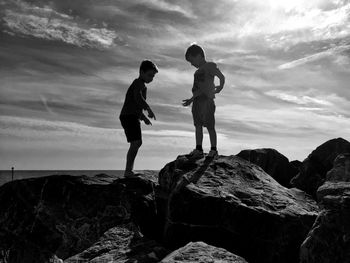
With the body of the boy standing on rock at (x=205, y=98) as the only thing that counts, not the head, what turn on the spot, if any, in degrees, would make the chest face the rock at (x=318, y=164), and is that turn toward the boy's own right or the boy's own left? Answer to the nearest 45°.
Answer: approximately 180°

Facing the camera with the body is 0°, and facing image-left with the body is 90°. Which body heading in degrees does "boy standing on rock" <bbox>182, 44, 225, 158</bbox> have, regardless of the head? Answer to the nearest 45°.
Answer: approximately 45°

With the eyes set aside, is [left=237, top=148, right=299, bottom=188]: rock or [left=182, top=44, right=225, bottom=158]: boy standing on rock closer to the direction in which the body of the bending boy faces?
the boy standing on rock

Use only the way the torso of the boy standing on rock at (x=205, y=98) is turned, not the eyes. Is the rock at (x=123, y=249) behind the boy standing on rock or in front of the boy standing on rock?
in front

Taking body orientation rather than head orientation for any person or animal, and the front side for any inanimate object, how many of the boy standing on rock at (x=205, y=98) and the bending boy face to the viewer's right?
1

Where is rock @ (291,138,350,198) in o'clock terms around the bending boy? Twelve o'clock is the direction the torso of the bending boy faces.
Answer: The rock is roughly at 11 o'clock from the bending boy.

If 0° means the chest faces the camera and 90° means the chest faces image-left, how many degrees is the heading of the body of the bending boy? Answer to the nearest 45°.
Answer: approximately 270°

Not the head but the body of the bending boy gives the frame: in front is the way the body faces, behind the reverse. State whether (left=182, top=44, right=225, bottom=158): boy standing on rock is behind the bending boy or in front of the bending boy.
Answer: in front

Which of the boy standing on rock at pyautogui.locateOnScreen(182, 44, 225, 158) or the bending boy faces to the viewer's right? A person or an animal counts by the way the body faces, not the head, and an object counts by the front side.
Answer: the bending boy

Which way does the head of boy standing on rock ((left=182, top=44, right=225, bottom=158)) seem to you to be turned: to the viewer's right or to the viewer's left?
to the viewer's left

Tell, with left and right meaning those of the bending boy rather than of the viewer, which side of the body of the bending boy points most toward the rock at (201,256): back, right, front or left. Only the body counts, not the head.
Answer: right

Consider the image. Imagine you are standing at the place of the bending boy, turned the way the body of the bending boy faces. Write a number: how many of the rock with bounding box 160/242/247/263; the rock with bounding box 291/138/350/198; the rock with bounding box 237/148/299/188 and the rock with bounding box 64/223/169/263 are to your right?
2

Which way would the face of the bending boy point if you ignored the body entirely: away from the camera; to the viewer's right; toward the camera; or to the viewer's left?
to the viewer's right

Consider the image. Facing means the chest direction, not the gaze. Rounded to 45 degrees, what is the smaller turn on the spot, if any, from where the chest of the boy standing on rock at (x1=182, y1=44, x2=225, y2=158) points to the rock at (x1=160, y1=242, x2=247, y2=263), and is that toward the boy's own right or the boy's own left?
approximately 45° to the boy's own left
